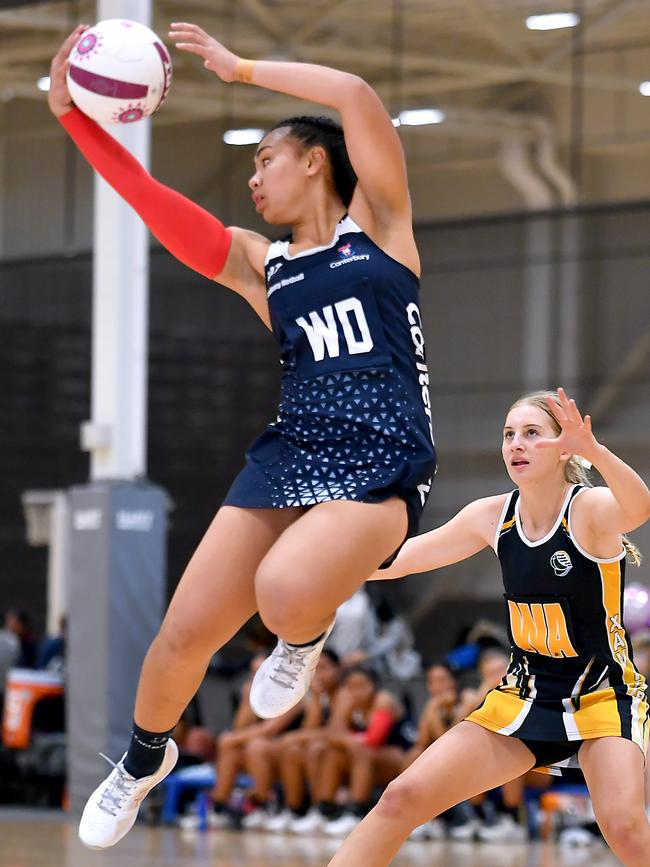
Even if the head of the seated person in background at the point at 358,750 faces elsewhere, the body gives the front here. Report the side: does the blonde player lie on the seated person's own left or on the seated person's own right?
on the seated person's own left

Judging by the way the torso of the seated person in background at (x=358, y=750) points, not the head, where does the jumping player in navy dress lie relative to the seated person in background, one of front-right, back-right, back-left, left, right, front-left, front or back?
front-left

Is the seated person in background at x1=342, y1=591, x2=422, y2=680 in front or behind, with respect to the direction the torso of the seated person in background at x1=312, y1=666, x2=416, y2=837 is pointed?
behind

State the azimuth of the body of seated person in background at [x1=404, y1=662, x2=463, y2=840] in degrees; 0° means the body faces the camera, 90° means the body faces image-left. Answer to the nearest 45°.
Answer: approximately 45°

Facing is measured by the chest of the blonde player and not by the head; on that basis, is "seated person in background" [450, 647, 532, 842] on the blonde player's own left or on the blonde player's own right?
on the blonde player's own right

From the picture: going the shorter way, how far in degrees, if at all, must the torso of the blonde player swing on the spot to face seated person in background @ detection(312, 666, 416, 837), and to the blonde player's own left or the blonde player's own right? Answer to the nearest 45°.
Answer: approximately 135° to the blonde player's own right

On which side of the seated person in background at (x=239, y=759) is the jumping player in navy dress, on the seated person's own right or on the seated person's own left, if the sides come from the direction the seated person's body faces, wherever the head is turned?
on the seated person's own left

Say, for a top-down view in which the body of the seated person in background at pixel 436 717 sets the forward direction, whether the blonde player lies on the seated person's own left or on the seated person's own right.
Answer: on the seated person's own left
